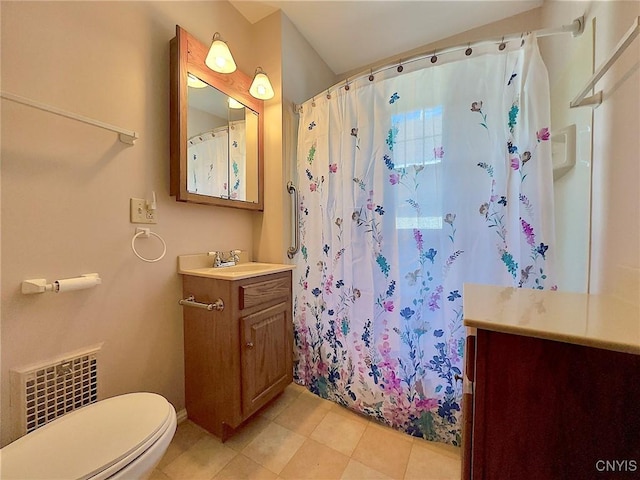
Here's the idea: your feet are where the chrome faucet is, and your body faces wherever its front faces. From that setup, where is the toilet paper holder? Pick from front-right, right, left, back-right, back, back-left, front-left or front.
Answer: right

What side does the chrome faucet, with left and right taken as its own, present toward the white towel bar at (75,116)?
right

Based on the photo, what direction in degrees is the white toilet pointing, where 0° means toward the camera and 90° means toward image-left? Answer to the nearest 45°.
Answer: approximately 225°

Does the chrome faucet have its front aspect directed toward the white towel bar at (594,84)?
yes
